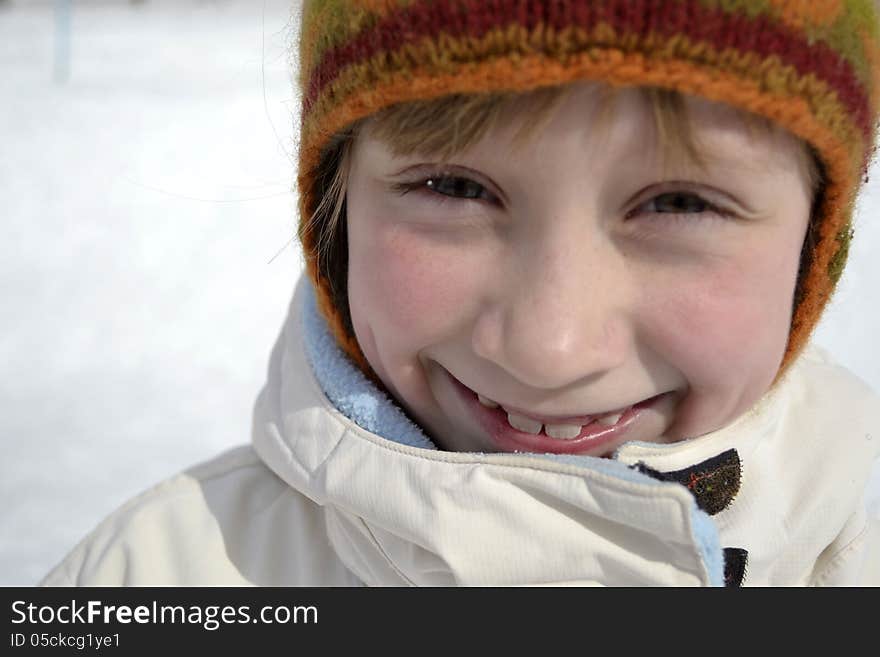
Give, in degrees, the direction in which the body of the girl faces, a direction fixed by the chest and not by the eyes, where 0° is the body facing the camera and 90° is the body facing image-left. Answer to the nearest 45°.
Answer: approximately 0°
